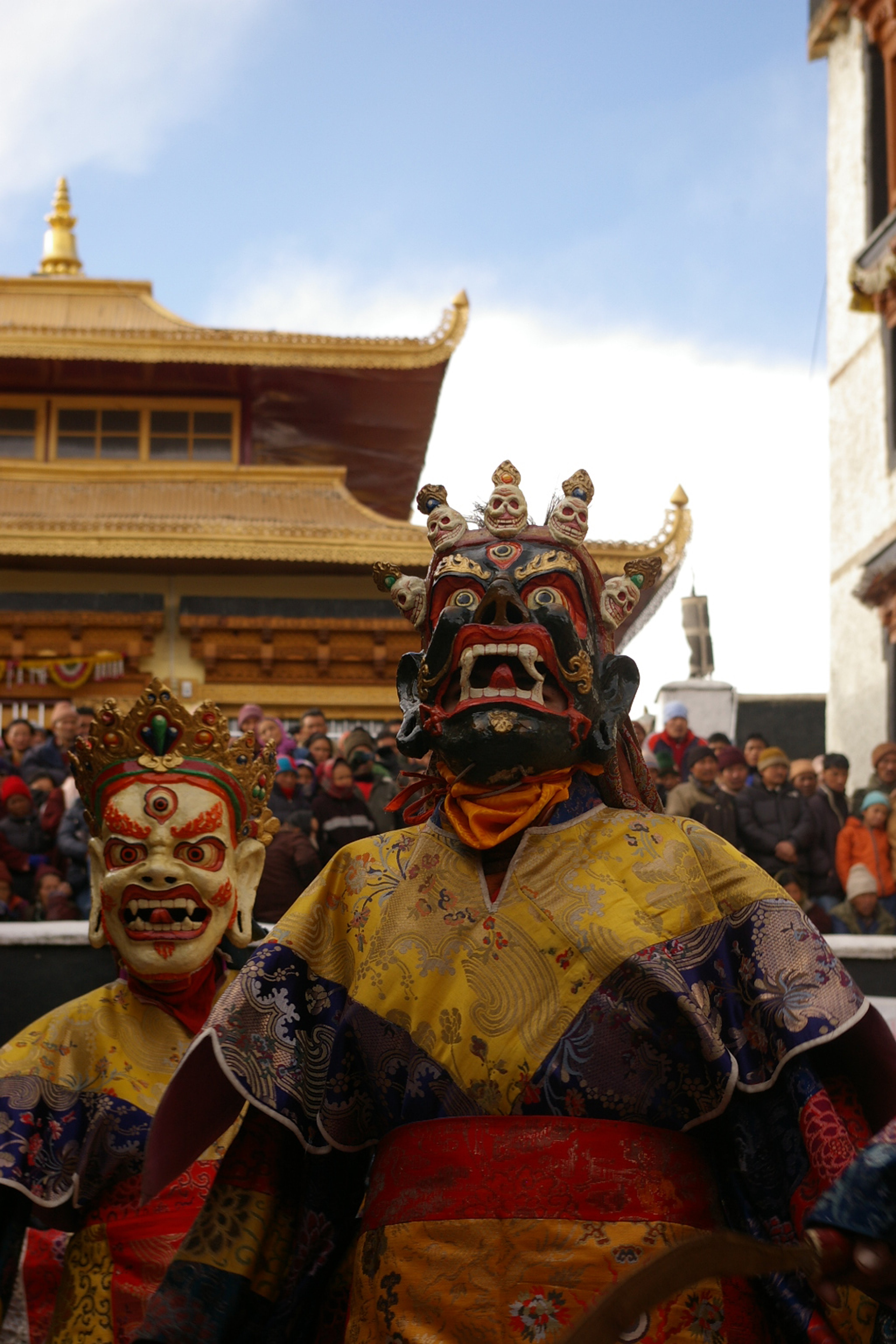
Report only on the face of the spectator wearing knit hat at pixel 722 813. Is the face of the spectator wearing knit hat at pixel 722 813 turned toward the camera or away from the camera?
toward the camera

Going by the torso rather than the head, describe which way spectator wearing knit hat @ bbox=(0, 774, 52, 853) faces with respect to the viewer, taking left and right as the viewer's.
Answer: facing the viewer

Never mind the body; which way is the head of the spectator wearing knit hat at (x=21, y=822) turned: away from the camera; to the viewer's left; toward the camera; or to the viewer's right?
toward the camera

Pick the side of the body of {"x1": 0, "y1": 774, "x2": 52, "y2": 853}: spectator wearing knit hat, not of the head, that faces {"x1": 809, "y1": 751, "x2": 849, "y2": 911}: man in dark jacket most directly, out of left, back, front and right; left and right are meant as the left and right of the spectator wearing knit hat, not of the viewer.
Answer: left

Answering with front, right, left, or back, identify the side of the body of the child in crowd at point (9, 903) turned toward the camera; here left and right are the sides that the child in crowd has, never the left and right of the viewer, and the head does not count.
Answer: front

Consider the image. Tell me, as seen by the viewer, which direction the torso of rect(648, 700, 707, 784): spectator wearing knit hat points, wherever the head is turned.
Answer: toward the camera

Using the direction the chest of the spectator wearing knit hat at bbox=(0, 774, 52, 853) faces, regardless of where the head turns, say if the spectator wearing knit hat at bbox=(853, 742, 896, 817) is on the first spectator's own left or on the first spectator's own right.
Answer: on the first spectator's own left

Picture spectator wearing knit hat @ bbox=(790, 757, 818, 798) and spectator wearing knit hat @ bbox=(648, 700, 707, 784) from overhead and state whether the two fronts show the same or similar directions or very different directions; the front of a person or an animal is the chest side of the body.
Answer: same or similar directions

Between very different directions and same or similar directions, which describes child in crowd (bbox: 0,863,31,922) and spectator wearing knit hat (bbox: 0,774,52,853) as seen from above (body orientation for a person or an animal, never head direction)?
same or similar directions

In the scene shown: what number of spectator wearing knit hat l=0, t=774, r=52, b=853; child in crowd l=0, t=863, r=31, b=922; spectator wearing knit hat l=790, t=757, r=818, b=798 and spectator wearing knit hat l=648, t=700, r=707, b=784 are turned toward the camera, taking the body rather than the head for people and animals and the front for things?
4

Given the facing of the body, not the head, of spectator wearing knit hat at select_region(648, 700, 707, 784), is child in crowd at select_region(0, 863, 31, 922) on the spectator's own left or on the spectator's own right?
on the spectator's own right

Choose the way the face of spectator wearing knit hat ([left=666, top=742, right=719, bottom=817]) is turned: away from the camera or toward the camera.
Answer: toward the camera
